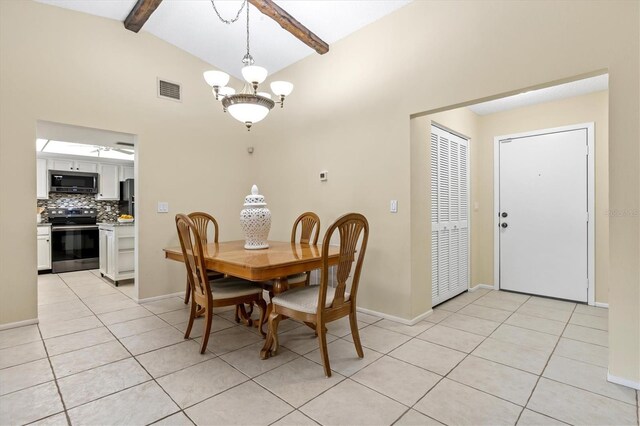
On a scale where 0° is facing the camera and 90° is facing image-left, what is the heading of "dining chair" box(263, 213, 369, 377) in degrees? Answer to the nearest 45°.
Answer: approximately 135°

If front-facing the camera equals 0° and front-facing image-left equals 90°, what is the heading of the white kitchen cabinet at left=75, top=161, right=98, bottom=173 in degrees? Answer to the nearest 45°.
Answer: approximately 0°

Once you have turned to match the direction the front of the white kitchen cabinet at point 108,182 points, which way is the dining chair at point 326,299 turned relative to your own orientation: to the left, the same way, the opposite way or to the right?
the opposite way
